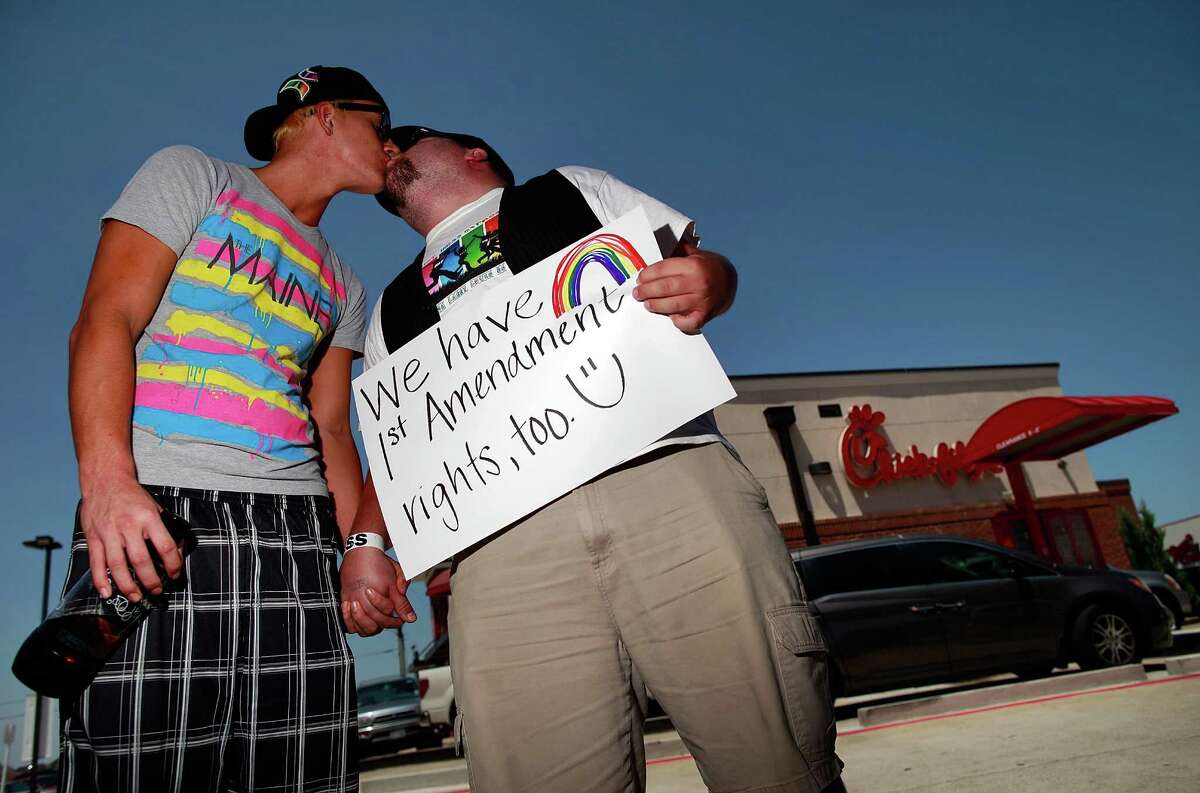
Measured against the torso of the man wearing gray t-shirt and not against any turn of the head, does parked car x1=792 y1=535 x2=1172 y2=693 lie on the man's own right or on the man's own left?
on the man's own left

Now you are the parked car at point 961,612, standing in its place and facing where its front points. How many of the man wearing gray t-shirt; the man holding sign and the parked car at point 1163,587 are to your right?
2

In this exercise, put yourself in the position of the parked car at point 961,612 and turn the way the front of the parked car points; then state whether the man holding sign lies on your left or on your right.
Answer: on your right

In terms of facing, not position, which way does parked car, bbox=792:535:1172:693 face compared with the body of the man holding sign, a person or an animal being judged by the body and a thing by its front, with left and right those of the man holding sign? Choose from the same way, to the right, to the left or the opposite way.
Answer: to the left

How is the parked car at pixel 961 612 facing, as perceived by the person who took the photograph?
facing to the right of the viewer

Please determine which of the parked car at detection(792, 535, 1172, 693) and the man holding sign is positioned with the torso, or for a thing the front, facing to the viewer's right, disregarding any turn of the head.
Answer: the parked car

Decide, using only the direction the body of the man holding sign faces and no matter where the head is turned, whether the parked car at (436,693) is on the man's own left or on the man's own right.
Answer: on the man's own right

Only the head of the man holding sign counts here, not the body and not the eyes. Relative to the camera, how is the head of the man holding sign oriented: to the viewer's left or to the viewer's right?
to the viewer's left

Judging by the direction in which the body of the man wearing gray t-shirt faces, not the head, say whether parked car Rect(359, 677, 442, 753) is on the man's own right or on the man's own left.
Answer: on the man's own left

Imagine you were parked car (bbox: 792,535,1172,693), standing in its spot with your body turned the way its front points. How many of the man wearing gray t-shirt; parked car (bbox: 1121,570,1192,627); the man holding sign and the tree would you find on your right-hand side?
2

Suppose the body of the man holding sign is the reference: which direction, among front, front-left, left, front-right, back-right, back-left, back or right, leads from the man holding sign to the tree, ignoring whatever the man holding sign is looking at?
back

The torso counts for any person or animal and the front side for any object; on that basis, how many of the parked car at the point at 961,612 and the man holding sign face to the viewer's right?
1

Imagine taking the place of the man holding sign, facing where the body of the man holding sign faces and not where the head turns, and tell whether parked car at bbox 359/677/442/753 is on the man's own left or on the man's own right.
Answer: on the man's own right
